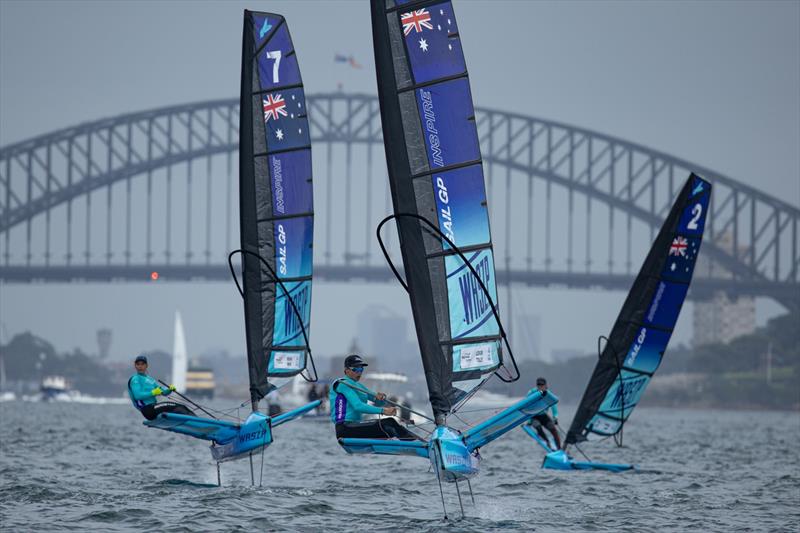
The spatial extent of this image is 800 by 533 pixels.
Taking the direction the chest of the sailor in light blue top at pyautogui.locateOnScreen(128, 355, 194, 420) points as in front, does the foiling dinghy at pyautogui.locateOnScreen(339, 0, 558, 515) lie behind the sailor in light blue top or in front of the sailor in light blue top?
in front

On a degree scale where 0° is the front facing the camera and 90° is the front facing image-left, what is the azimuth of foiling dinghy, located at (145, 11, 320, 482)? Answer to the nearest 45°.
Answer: approximately 45°

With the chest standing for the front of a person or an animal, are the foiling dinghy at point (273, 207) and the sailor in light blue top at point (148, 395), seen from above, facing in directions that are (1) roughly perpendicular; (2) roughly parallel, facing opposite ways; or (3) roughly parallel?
roughly perpendicular

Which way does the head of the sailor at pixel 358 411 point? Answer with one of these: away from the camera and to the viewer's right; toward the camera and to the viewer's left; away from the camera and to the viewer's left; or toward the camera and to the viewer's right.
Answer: toward the camera and to the viewer's right

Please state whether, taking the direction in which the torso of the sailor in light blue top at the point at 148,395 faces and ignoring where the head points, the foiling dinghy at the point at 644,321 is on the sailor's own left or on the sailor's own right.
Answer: on the sailor's own left

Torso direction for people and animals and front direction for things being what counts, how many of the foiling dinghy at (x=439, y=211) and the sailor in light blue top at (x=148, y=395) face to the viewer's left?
0

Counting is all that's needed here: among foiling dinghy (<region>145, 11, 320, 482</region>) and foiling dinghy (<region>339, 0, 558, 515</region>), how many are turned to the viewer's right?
0

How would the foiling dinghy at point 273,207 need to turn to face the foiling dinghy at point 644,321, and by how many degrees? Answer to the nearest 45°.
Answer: approximately 135° to its left

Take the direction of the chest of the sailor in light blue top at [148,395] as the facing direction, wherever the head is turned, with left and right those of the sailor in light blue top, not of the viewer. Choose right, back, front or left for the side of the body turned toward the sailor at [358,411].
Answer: front

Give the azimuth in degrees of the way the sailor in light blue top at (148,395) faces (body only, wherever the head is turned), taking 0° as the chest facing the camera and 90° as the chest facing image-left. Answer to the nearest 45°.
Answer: approximately 315°
